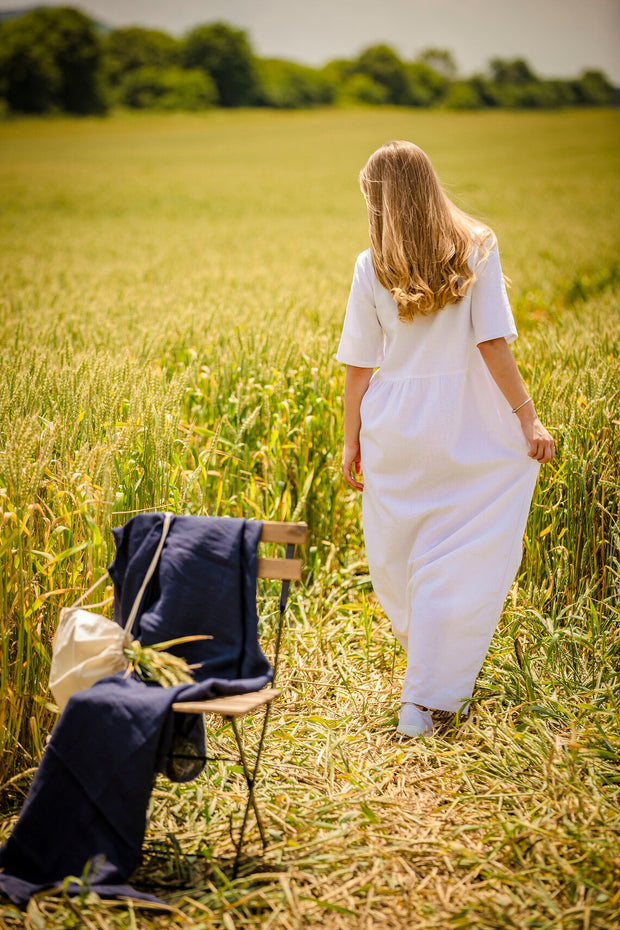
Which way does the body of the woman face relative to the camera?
away from the camera

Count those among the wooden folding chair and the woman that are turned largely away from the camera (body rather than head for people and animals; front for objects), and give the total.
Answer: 1

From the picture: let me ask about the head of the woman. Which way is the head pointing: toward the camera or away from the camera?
away from the camera

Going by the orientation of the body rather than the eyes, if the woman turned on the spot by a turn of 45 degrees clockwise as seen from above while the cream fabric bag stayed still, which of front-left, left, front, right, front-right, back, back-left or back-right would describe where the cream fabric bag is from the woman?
back

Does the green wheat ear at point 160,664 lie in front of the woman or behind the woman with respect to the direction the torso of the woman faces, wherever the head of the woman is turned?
behind

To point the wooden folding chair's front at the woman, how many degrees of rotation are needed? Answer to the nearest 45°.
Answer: approximately 180°

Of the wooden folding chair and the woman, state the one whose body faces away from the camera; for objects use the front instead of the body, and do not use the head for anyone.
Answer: the woman
